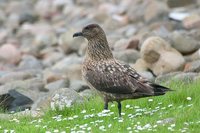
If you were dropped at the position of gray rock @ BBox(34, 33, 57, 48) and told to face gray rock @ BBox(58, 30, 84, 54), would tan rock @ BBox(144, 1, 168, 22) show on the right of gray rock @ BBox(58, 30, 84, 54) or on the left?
left

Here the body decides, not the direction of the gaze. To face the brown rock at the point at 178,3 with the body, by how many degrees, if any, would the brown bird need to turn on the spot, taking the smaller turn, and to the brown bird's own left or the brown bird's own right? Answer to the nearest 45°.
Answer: approximately 90° to the brown bird's own right

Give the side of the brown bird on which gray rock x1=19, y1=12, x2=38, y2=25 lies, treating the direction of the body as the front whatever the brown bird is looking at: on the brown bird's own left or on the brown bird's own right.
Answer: on the brown bird's own right

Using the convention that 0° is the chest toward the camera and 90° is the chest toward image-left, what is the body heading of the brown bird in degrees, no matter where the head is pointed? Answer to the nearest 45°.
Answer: approximately 90°

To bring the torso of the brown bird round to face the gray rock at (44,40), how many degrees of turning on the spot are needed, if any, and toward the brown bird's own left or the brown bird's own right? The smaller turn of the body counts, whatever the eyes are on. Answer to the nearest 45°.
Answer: approximately 90° to the brown bird's own right

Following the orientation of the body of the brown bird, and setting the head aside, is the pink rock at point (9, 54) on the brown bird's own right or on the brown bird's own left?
on the brown bird's own right

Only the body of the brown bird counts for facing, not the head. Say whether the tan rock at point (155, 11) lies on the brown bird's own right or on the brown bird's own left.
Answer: on the brown bird's own right

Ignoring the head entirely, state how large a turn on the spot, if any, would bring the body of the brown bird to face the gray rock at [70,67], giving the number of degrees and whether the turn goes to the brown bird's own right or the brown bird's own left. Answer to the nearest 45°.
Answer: approximately 90° to the brown bird's own right
